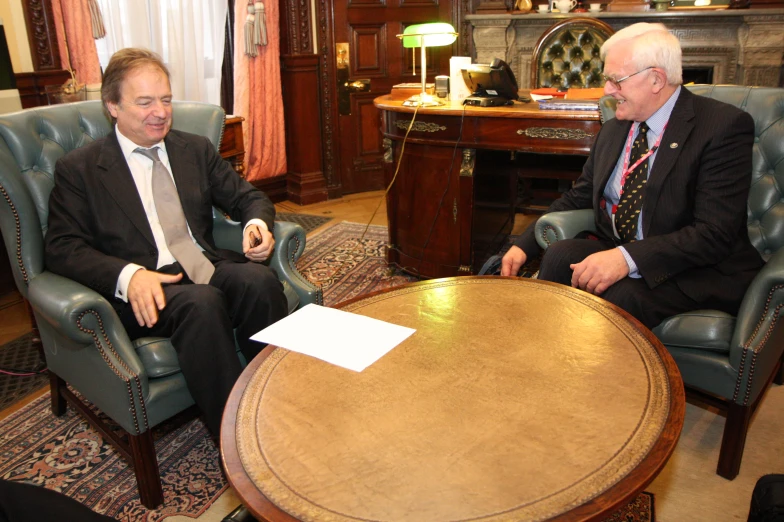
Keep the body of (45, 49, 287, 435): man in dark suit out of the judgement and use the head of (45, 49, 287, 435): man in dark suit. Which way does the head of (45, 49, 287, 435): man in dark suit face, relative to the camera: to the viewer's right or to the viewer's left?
to the viewer's right

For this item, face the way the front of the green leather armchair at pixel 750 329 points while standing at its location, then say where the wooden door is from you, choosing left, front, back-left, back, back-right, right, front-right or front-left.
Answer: right

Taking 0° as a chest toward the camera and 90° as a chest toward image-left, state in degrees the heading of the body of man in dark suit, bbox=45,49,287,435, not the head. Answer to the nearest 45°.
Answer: approximately 315°

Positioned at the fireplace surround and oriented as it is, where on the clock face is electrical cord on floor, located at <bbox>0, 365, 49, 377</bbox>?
The electrical cord on floor is roughly at 1 o'clock from the fireplace surround.

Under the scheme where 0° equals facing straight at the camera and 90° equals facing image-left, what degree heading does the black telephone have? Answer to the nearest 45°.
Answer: approximately 225°

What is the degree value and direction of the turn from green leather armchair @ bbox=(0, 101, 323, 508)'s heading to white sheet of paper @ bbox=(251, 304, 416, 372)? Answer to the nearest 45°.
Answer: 0° — it already faces it

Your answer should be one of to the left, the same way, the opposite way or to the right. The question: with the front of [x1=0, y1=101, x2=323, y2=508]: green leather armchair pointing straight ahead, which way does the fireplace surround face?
to the right

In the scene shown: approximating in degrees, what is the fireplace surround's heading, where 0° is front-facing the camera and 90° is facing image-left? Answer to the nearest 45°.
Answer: approximately 0°

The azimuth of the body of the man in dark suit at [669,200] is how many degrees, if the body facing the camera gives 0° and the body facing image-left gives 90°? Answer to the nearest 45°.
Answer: approximately 45°

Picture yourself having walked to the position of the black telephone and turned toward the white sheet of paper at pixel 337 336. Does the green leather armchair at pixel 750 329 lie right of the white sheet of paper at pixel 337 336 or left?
left

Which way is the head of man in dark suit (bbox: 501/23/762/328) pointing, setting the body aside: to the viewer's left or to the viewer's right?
to the viewer's left

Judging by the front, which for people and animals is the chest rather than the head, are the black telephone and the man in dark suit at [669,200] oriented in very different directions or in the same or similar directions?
very different directions

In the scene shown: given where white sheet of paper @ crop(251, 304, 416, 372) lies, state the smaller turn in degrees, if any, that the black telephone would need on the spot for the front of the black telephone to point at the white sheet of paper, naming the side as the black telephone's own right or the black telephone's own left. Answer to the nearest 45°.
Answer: approximately 135° to the black telephone's own right

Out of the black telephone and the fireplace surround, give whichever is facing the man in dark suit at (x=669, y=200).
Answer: the fireplace surround

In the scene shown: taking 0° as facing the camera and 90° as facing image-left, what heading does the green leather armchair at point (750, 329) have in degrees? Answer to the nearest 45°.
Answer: approximately 45°
